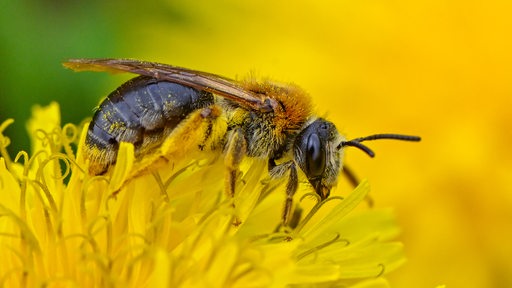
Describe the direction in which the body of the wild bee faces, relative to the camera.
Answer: to the viewer's right
